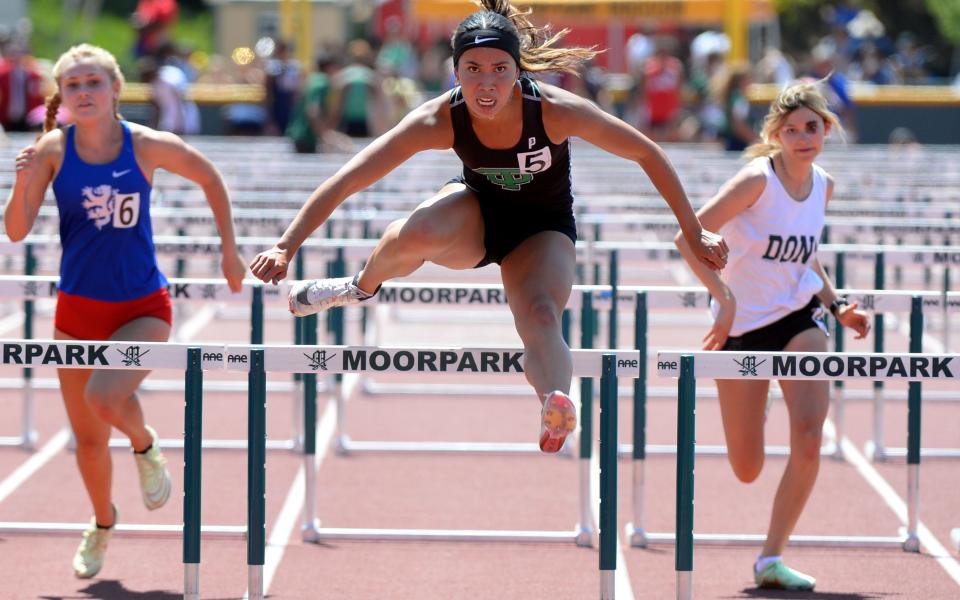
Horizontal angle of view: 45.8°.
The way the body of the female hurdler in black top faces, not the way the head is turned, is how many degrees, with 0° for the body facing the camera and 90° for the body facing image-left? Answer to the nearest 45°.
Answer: approximately 0°

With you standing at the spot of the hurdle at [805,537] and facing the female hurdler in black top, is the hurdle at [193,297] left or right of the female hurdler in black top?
right

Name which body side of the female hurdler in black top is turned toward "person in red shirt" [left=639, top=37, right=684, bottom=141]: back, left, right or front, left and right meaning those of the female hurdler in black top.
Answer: back
